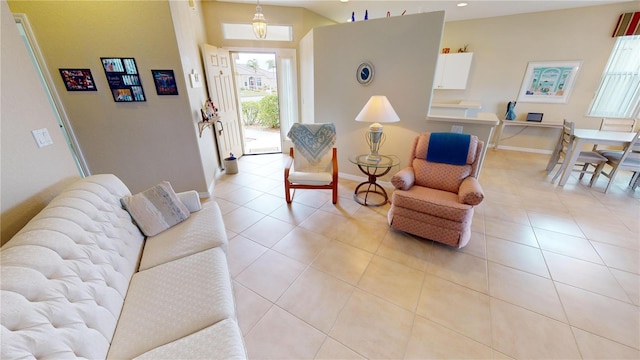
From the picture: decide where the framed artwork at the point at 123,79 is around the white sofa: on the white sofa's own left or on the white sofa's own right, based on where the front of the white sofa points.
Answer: on the white sofa's own left

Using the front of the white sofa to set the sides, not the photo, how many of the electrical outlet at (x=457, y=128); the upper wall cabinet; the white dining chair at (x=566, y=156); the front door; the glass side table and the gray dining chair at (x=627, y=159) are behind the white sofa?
0

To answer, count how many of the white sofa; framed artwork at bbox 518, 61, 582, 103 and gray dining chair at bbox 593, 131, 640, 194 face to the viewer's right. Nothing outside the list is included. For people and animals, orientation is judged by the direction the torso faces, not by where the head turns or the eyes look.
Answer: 1

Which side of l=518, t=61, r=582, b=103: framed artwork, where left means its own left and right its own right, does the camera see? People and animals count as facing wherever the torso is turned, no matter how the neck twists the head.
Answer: front

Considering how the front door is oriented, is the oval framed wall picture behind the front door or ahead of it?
ahead

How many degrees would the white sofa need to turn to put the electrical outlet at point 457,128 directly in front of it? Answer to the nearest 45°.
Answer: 0° — it already faces it

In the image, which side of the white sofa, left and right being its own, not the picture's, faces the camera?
right

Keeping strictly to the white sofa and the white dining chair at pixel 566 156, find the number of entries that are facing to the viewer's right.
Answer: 2

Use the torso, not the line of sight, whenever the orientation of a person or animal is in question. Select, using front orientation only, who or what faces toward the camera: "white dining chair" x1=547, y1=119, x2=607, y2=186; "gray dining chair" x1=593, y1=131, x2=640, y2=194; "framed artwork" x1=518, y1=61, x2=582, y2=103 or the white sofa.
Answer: the framed artwork

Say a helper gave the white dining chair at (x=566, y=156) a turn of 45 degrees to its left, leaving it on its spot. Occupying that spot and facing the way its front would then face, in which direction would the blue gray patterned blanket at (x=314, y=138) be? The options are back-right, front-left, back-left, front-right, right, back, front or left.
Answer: back

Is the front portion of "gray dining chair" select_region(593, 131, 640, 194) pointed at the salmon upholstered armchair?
no

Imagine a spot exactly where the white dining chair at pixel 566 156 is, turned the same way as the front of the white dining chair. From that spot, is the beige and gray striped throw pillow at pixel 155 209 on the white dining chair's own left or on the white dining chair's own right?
on the white dining chair's own right

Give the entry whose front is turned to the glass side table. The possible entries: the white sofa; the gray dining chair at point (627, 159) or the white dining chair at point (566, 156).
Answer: the white sofa

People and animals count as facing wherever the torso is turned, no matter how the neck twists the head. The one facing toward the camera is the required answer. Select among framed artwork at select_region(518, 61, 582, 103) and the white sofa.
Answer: the framed artwork

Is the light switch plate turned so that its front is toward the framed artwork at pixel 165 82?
no

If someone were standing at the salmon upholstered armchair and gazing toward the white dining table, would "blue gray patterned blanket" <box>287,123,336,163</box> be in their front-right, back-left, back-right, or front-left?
back-left

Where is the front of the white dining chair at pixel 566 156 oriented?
to the viewer's right

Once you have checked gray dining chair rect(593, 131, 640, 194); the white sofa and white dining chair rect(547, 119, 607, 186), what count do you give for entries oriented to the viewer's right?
2
